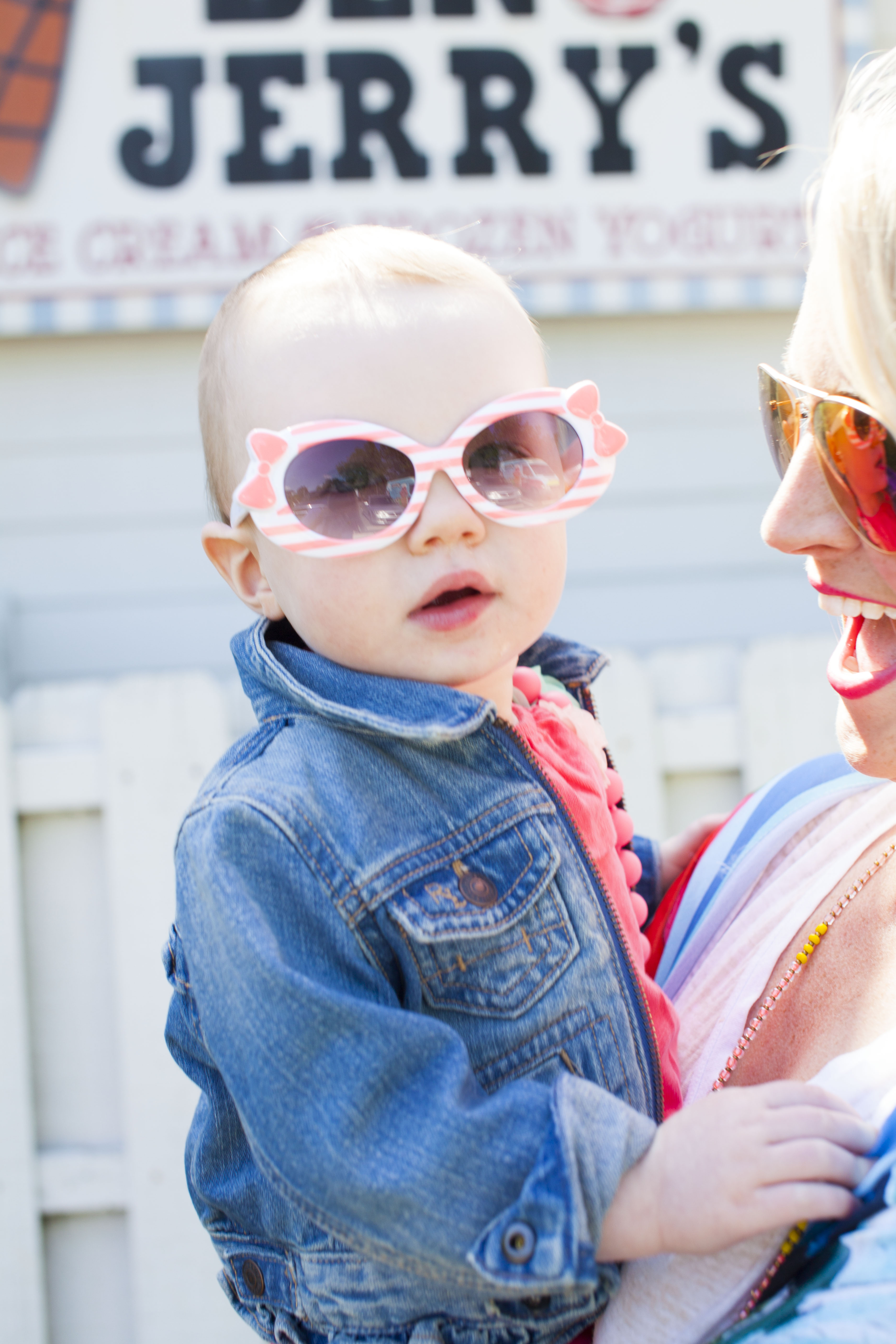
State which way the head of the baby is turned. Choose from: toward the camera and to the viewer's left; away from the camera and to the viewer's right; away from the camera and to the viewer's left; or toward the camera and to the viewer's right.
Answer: toward the camera and to the viewer's right

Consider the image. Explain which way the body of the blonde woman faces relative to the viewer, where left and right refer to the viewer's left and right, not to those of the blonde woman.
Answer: facing the viewer and to the left of the viewer

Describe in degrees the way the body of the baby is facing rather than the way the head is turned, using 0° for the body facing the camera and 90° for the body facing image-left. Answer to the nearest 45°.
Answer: approximately 315°

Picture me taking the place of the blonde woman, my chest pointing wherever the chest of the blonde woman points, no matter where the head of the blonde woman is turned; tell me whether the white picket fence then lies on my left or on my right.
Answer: on my right
